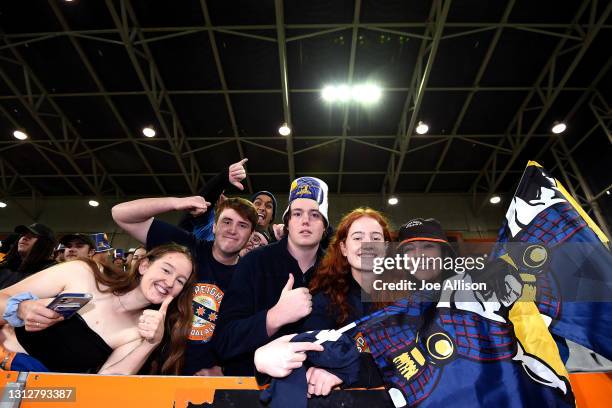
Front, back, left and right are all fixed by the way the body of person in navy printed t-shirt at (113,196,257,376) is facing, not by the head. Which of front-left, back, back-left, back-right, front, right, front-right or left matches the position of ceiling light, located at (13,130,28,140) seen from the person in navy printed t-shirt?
back-right

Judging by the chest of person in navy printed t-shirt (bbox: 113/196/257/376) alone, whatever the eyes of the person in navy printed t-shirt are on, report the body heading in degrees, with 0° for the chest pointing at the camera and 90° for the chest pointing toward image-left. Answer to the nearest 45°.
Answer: approximately 0°
